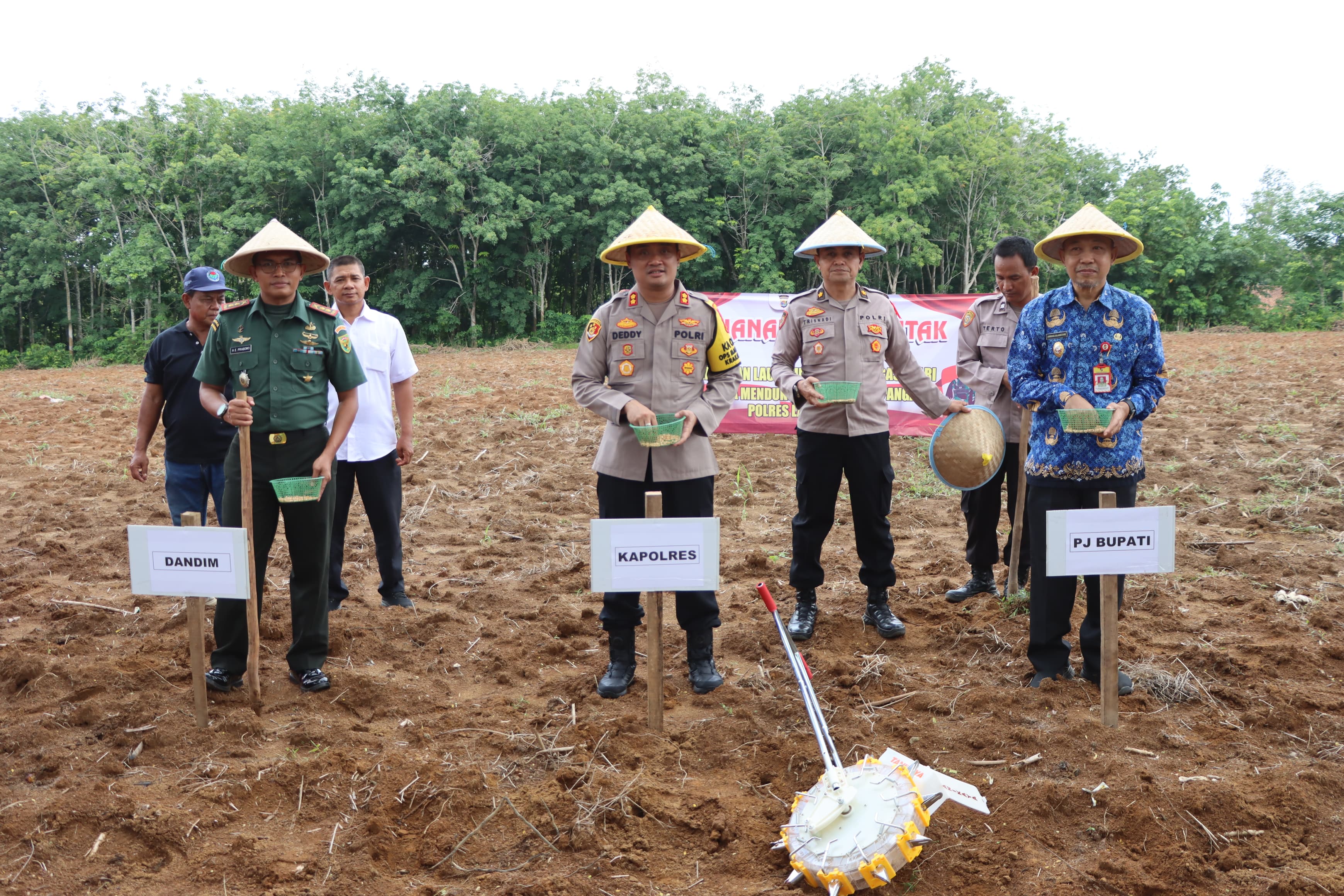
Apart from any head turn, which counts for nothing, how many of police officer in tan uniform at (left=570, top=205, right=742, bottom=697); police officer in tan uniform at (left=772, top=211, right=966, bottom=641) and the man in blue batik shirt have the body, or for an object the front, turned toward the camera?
3

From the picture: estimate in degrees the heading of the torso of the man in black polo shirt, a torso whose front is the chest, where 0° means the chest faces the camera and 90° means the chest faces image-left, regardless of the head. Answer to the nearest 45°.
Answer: approximately 315°

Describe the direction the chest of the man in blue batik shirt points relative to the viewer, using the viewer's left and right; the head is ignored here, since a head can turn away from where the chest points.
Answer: facing the viewer

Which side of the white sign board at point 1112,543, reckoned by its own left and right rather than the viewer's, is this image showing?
front

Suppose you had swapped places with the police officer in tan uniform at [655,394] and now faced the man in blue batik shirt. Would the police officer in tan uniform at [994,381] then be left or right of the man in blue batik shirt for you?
left

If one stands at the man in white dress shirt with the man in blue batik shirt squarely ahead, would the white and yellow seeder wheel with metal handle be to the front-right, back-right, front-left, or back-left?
front-right

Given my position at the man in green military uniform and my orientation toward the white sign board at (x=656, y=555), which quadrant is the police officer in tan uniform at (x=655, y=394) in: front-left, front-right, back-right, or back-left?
front-left

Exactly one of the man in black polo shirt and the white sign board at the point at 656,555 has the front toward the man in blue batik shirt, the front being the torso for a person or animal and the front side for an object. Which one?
the man in black polo shirt

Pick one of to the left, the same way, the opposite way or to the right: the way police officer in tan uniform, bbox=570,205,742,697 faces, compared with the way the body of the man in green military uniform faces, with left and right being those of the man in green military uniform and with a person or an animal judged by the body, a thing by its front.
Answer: the same way

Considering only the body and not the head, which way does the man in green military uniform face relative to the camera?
toward the camera

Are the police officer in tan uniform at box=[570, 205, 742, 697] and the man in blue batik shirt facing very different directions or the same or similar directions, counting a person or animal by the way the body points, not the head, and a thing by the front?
same or similar directions

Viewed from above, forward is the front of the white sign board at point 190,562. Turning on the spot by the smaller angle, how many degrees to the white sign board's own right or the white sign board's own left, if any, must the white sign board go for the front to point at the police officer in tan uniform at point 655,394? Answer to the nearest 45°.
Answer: approximately 90° to the white sign board's own left

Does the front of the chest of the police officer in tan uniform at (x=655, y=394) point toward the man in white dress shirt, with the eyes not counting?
no

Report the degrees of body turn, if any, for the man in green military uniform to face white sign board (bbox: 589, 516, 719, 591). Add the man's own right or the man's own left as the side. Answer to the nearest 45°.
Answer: approximately 45° to the man's own left

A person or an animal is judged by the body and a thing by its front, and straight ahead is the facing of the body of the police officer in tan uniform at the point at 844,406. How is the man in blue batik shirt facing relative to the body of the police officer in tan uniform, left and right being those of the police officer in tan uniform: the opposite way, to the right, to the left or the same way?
the same way

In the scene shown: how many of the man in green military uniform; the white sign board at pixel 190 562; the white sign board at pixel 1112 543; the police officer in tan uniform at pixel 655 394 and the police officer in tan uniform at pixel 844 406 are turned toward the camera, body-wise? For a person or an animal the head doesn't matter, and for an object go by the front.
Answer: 5

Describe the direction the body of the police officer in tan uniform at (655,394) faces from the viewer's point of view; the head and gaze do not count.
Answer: toward the camera
